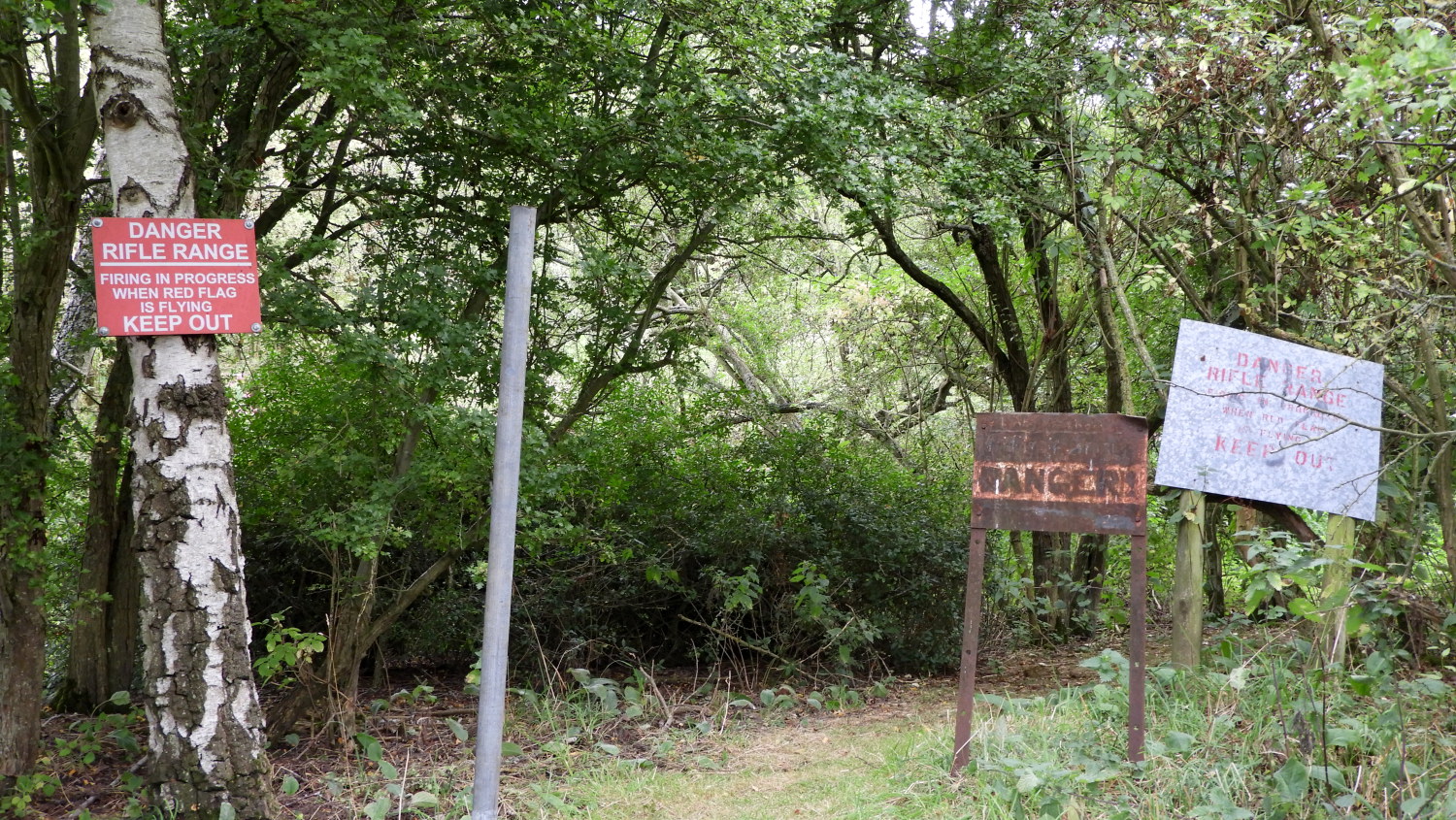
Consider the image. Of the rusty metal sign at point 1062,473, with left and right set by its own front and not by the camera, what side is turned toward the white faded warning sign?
left

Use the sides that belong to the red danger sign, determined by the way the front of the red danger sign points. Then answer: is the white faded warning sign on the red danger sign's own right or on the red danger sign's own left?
on the red danger sign's own left

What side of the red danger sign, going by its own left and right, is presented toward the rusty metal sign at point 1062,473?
left

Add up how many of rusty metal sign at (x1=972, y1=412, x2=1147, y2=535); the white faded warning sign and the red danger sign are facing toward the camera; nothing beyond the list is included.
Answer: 3

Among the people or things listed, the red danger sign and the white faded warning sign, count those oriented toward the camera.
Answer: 2

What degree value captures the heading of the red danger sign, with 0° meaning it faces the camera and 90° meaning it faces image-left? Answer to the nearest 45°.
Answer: approximately 0°

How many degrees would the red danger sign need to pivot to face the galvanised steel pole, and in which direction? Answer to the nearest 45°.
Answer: approximately 45° to its left

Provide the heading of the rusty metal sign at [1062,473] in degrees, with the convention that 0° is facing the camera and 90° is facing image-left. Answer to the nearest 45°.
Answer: approximately 0°
